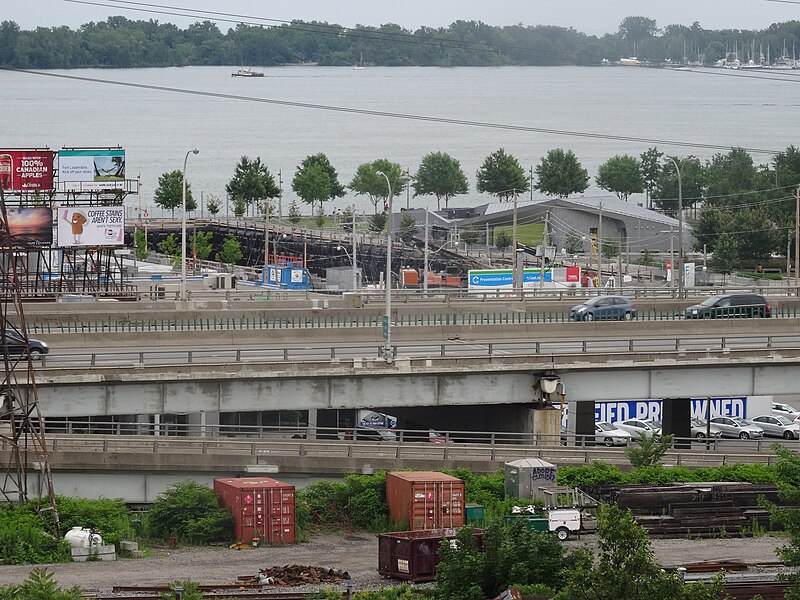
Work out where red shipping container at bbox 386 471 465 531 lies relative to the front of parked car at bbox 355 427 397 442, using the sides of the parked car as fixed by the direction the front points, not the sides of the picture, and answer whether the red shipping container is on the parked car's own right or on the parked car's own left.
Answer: on the parked car's own right

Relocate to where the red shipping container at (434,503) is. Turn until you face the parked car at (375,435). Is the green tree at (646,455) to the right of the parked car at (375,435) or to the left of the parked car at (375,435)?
right

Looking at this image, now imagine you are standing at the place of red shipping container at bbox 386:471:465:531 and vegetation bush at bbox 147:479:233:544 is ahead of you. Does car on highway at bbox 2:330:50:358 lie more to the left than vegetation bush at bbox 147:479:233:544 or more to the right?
right

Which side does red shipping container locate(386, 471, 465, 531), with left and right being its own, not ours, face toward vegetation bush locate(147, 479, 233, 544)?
right

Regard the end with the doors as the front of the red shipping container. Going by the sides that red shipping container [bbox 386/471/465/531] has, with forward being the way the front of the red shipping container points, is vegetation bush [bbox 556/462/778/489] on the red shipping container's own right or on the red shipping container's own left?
on the red shipping container's own left

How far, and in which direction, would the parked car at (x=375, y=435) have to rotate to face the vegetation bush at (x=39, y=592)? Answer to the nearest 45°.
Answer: approximately 90° to its right

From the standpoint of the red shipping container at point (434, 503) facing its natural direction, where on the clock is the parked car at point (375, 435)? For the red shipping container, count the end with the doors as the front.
The parked car is roughly at 6 o'clock from the red shipping container.

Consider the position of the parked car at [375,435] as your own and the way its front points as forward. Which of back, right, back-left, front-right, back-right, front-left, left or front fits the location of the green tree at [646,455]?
front-right

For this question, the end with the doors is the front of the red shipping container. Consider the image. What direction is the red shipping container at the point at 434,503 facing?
toward the camera
